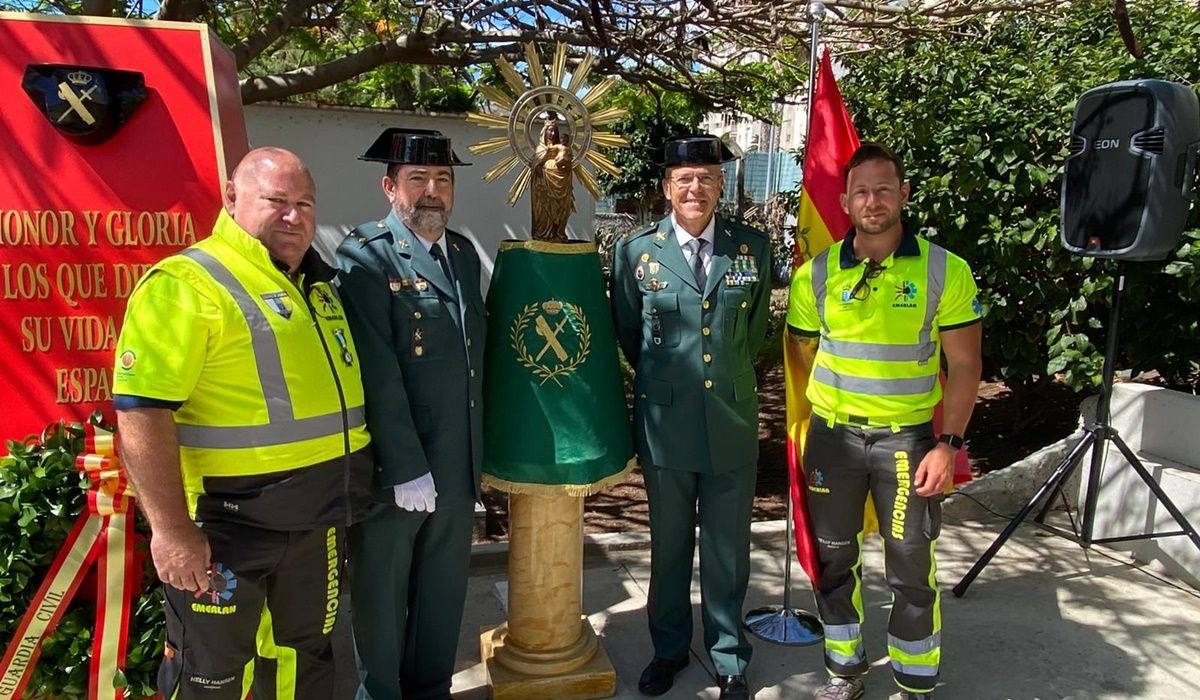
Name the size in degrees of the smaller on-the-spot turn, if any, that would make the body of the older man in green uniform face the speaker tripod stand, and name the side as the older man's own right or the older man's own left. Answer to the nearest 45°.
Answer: approximately 135° to the older man's own left

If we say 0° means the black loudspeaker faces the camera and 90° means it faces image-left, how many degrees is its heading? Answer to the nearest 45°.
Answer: approximately 45°

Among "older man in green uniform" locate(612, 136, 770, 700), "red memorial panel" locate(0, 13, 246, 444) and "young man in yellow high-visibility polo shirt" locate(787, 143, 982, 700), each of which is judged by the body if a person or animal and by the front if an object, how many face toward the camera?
3

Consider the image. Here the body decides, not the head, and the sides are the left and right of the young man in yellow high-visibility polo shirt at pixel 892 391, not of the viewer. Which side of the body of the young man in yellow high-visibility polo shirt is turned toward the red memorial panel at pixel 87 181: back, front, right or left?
right

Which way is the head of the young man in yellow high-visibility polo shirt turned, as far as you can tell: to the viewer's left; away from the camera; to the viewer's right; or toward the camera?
toward the camera

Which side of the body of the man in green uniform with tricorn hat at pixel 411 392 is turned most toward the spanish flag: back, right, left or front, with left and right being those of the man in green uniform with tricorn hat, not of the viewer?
left

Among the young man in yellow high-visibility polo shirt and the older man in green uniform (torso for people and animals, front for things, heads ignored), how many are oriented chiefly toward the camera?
2

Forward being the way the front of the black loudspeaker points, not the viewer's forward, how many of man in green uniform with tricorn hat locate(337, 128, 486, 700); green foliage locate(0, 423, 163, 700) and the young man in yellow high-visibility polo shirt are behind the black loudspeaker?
0

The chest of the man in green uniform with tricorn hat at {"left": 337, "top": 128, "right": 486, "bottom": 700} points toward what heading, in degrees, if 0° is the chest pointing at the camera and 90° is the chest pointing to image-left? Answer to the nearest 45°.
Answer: approximately 315°

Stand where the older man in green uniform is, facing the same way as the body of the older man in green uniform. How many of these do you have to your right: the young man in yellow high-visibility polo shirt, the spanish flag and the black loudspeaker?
0

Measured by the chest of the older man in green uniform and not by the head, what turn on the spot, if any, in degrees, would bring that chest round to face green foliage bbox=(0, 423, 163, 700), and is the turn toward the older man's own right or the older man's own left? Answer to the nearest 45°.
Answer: approximately 45° to the older man's own right

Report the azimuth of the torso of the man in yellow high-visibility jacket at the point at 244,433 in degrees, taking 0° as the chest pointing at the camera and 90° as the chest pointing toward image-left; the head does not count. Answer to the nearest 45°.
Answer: approximately 315°

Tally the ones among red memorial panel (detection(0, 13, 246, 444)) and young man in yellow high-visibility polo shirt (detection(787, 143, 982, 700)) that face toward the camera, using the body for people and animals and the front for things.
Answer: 2

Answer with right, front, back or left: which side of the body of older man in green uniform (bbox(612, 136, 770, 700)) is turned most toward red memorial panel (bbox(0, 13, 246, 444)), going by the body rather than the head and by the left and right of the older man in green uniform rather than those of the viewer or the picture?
right

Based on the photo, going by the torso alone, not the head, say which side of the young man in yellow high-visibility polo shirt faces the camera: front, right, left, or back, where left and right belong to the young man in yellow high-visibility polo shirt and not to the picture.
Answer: front

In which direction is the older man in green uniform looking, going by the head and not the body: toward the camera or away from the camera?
toward the camera

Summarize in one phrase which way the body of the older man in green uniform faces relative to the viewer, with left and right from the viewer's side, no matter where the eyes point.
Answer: facing the viewer
